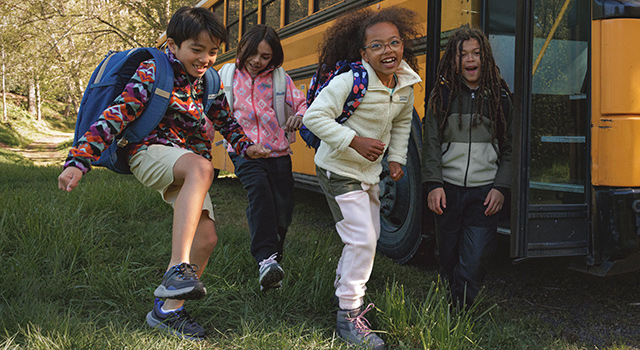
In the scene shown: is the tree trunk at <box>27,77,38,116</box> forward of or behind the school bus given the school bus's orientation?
behind

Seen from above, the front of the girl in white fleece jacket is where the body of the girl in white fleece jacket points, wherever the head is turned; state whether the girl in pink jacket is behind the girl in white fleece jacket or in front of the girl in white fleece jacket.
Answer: behind

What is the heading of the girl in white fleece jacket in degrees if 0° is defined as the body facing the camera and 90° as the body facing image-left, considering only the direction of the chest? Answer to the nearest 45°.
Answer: approximately 315°

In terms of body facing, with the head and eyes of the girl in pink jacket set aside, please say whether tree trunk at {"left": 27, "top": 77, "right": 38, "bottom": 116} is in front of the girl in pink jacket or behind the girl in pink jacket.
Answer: behind

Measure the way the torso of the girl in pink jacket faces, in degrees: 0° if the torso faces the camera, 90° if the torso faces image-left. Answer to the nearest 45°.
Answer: approximately 0°

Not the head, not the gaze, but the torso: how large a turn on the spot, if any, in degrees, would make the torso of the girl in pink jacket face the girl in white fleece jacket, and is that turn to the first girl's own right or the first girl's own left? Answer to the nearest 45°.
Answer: approximately 45° to the first girl's own left

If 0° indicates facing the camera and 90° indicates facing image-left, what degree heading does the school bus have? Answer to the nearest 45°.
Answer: approximately 315°
